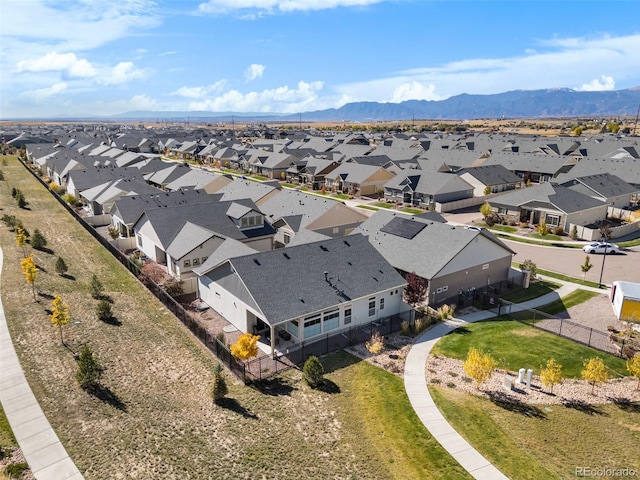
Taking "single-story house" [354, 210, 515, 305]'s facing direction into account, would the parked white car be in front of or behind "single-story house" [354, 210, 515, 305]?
in front

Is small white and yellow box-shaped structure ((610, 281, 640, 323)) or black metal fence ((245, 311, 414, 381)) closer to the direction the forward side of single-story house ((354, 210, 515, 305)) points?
the small white and yellow box-shaped structure

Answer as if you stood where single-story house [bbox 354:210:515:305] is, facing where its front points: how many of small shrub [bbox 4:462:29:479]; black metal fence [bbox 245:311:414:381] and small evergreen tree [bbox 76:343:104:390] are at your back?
3

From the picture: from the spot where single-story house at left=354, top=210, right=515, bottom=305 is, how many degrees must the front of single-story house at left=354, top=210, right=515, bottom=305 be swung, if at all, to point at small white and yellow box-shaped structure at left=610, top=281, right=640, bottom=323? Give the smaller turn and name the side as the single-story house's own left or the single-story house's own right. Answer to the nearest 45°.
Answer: approximately 45° to the single-story house's own right

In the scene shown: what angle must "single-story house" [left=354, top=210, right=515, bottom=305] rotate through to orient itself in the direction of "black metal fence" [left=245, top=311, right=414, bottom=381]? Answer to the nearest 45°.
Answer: approximately 180°

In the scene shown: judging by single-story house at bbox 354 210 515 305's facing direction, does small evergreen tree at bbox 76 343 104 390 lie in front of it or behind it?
behind

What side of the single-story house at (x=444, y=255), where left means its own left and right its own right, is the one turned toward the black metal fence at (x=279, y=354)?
back

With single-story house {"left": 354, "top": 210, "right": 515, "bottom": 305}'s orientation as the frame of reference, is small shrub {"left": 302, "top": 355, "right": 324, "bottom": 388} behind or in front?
behind

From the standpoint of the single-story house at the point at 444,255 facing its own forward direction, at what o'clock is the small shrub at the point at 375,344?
The small shrub is roughly at 5 o'clock from the single-story house.

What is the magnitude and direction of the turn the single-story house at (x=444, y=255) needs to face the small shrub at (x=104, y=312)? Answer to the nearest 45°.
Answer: approximately 180°

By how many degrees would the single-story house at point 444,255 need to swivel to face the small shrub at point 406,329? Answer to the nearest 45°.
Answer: approximately 135° to its right

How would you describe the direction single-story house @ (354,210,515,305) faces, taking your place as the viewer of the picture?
facing away from the viewer and to the right of the viewer

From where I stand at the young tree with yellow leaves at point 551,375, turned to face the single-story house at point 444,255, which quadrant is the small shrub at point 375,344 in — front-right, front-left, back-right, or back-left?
front-left

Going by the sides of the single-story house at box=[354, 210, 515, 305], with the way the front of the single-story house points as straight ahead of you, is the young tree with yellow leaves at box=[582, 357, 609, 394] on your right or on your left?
on your right

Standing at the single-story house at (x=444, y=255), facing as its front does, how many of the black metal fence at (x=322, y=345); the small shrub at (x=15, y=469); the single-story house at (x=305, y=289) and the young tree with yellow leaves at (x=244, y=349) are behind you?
4

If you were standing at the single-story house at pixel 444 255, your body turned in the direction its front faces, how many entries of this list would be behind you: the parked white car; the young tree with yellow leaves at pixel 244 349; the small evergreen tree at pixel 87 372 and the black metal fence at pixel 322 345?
3

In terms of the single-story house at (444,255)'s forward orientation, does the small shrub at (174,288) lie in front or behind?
behind
